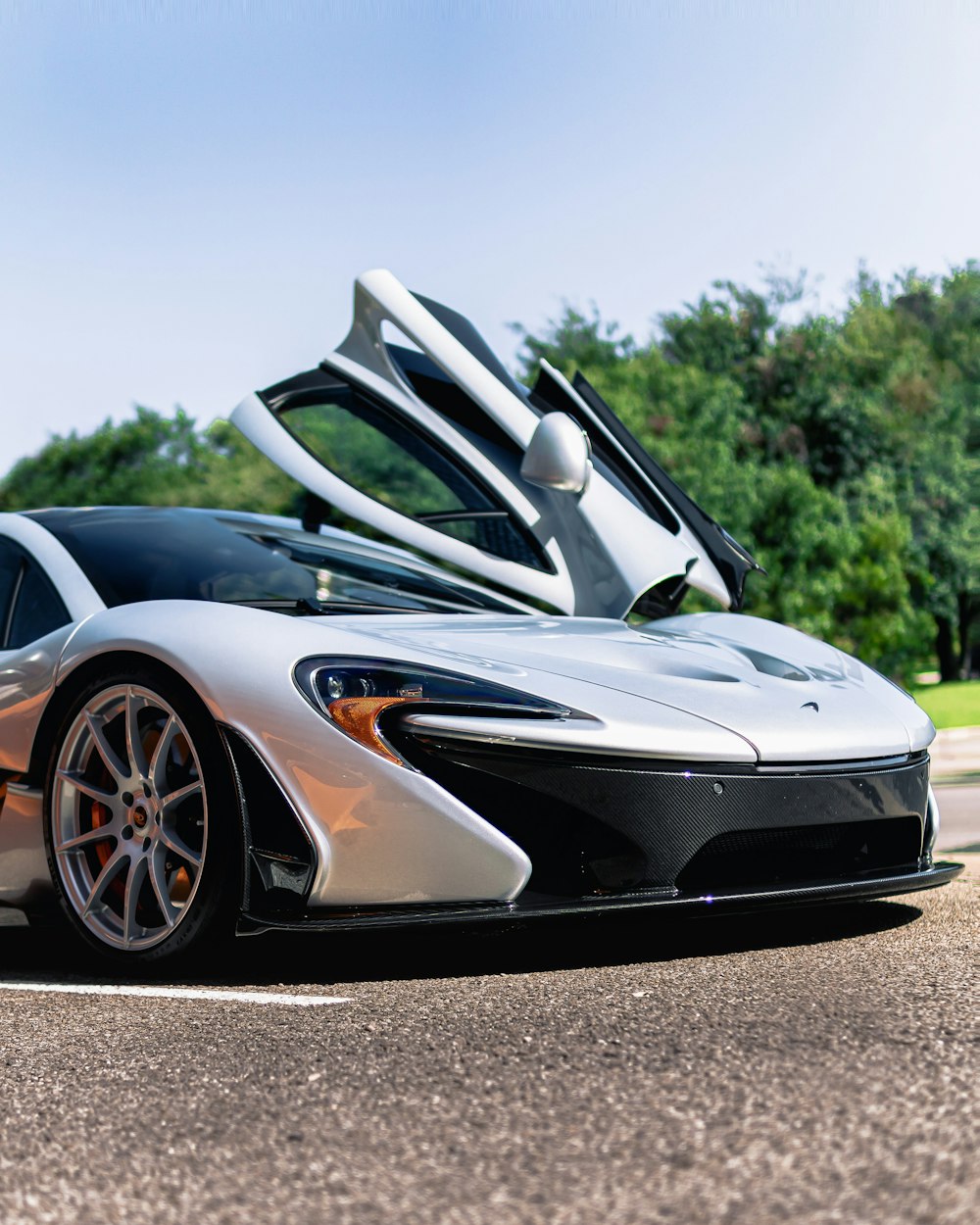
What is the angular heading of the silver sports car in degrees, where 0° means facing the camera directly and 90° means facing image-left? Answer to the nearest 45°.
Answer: approximately 315°
